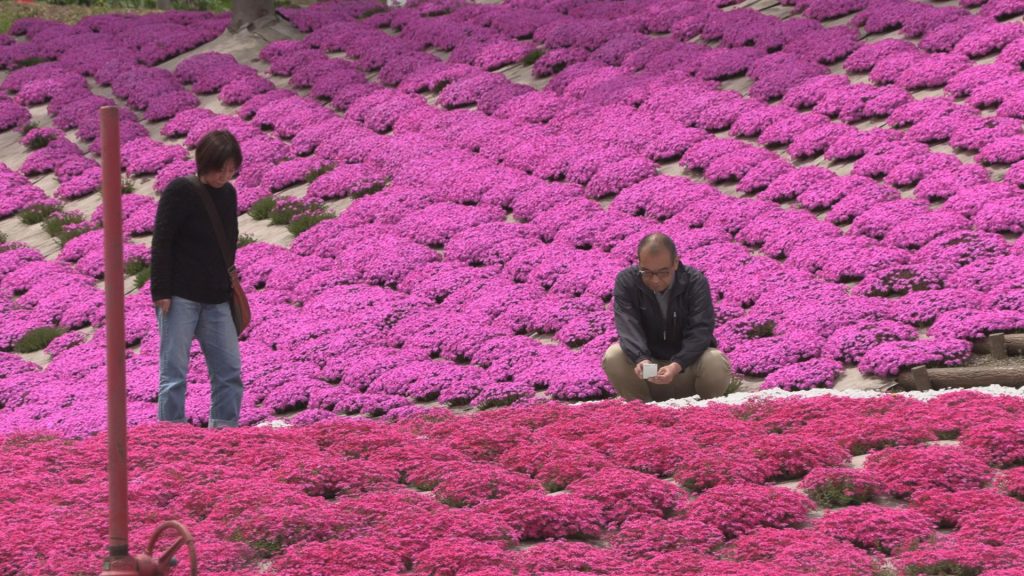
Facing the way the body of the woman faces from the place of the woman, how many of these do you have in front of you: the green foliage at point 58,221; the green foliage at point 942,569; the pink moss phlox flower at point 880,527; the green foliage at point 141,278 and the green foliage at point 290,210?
2

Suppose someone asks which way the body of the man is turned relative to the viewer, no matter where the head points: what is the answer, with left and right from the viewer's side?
facing the viewer

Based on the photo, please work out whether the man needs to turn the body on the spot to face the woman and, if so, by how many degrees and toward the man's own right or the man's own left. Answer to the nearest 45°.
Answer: approximately 90° to the man's own right

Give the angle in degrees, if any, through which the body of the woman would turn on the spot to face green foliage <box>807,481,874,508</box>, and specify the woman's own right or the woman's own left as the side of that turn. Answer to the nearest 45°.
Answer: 0° — they already face it

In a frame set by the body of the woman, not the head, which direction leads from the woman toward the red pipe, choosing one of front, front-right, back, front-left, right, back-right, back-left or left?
front-right

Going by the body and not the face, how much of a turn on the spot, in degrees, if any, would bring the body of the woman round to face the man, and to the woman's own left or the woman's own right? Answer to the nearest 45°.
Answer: approximately 45° to the woman's own left

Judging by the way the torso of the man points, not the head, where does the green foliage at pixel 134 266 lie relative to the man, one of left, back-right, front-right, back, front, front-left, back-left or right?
back-right

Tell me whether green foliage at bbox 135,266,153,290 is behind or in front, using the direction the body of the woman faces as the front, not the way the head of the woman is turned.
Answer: behind

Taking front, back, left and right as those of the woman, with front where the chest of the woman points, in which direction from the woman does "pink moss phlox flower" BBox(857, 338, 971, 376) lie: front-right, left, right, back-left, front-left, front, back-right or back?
front-left

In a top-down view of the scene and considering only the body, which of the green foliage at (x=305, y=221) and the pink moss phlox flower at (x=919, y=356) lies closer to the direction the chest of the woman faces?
the pink moss phlox flower

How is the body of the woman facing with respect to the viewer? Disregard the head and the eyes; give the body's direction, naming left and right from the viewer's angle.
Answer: facing the viewer and to the right of the viewer

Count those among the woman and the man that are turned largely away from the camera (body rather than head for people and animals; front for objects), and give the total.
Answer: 0
